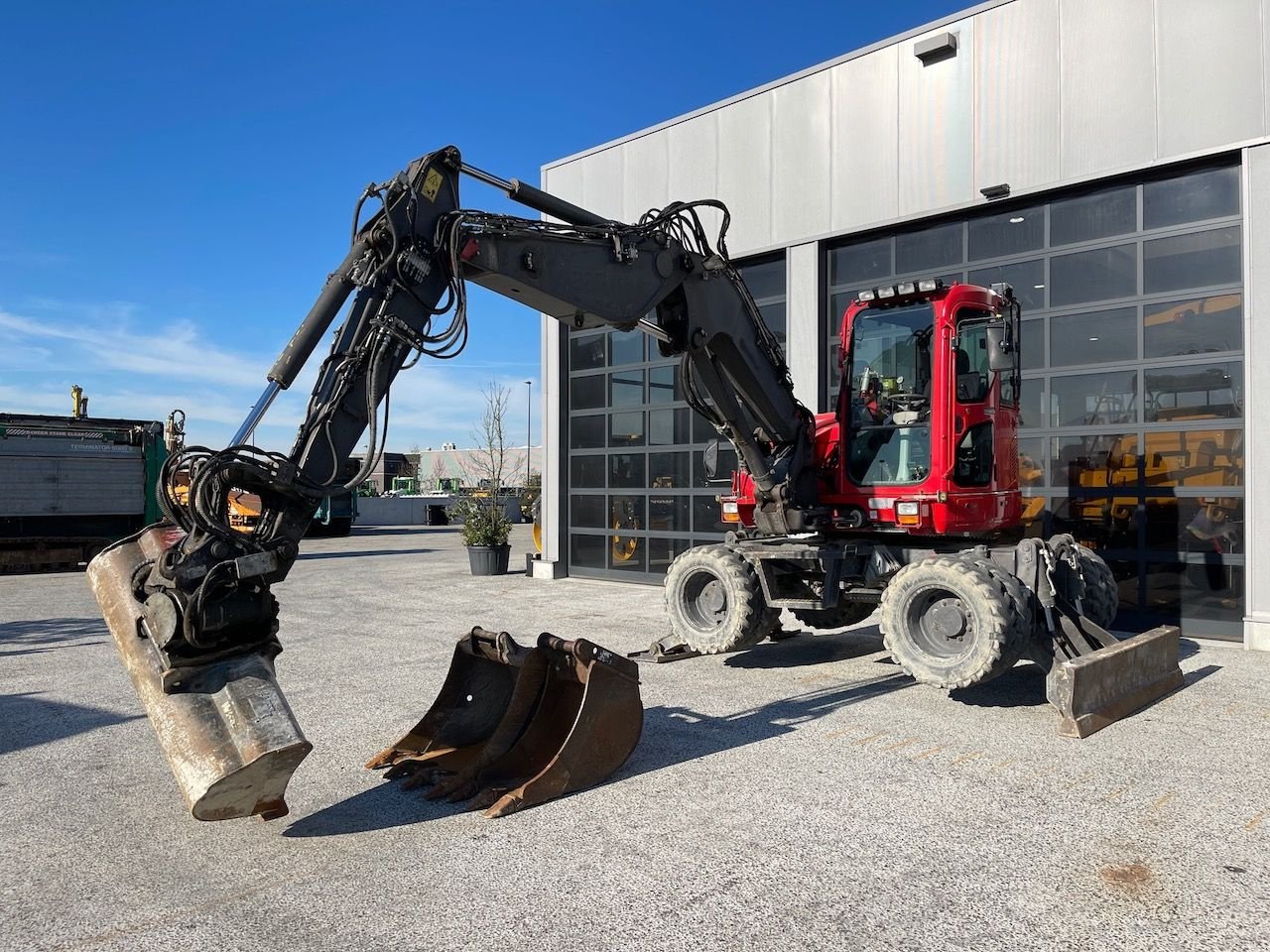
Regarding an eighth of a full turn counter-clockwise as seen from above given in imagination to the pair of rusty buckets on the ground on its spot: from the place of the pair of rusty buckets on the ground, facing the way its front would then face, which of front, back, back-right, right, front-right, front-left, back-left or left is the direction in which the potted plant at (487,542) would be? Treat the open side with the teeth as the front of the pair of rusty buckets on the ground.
back

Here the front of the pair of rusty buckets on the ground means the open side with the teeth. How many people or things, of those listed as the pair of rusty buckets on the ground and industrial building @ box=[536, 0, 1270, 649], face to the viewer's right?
0

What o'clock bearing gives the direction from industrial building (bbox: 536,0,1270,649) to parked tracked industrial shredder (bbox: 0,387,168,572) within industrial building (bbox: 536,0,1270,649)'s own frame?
The parked tracked industrial shredder is roughly at 2 o'clock from the industrial building.

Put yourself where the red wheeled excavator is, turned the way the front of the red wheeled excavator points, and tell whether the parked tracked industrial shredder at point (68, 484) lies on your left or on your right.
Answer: on your right

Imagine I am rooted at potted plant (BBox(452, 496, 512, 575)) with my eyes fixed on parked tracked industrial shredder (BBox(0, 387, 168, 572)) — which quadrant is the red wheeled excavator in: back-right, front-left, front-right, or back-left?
back-left

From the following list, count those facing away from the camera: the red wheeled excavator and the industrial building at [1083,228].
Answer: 0

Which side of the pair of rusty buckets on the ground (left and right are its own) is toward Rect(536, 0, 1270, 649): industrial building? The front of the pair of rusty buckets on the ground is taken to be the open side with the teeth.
back

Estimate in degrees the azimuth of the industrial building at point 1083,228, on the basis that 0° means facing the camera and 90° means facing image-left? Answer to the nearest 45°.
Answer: approximately 45°

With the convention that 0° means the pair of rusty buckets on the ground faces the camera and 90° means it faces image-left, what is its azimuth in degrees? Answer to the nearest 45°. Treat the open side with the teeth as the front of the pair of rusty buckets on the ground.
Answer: approximately 45°

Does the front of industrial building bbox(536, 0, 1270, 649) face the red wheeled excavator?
yes

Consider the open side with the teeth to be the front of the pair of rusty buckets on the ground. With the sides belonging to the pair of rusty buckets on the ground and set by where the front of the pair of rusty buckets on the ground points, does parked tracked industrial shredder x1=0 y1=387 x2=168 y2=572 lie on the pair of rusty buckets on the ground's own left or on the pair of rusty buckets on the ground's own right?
on the pair of rusty buckets on the ground's own right
